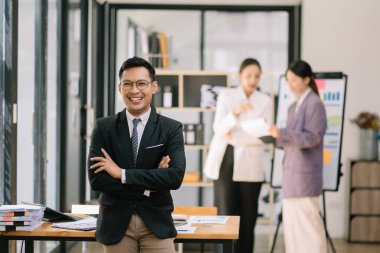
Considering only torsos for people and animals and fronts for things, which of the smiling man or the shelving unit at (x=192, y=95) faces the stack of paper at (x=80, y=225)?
the shelving unit

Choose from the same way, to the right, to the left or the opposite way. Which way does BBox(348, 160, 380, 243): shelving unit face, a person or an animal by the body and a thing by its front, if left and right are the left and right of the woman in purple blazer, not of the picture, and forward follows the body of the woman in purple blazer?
to the left

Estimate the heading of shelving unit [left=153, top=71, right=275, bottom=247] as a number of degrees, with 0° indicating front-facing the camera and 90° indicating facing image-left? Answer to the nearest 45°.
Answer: approximately 0°

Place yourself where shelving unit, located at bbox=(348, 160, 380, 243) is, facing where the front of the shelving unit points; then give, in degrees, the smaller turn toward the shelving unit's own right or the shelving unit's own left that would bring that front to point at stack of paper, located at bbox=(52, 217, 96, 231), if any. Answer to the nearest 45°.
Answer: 0° — it already faces it

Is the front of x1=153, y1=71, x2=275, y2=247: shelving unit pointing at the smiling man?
yes

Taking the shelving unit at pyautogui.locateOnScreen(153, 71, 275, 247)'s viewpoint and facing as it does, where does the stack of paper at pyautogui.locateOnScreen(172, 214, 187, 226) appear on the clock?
The stack of paper is roughly at 12 o'clock from the shelving unit.

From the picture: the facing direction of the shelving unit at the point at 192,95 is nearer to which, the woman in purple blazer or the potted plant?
the woman in purple blazer

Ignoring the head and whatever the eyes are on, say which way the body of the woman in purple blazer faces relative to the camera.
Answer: to the viewer's left

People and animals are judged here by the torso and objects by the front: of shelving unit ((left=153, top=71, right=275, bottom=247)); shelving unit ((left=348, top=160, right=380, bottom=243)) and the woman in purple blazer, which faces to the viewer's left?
the woman in purple blazer
